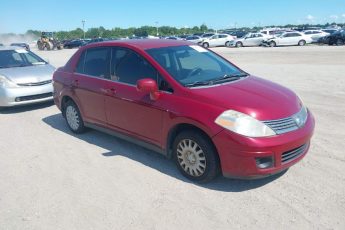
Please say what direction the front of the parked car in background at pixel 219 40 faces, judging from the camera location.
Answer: facing to the left of the viewer

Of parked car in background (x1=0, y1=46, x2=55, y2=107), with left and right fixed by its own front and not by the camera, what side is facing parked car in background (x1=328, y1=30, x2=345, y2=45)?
left

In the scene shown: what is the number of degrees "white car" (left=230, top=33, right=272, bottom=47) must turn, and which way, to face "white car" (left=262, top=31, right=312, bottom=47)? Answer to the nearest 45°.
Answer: approximately 135° to its left

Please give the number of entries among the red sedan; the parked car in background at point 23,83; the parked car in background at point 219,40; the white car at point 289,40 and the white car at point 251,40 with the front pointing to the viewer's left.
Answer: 3

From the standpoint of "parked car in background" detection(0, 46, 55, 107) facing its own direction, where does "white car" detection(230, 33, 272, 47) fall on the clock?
The white car is roughly at 9 o'clock from the parked car in background.

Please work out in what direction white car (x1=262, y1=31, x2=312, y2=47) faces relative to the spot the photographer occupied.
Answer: facing to the left of the viewer

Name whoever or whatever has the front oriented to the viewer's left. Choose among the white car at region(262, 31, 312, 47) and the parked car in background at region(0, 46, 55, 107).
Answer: the white car

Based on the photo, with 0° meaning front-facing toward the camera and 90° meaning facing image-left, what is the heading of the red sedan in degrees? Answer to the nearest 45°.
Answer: approximately 315°

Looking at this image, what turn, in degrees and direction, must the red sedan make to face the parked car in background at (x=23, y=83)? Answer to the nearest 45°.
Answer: approximately 180°

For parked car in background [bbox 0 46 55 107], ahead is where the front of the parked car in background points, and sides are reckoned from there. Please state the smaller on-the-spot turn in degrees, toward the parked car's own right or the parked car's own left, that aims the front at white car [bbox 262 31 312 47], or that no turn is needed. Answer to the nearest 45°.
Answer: approximately 90° to the parked car's own left

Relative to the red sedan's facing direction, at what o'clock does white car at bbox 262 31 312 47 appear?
The white car is roughly at 8 o'clock from the red sedan.

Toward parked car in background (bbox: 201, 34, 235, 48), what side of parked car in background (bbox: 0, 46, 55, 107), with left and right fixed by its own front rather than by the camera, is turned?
left

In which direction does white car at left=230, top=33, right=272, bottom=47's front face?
to the viewer's left

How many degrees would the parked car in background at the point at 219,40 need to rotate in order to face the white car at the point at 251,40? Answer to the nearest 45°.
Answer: approximately 135° to its left
